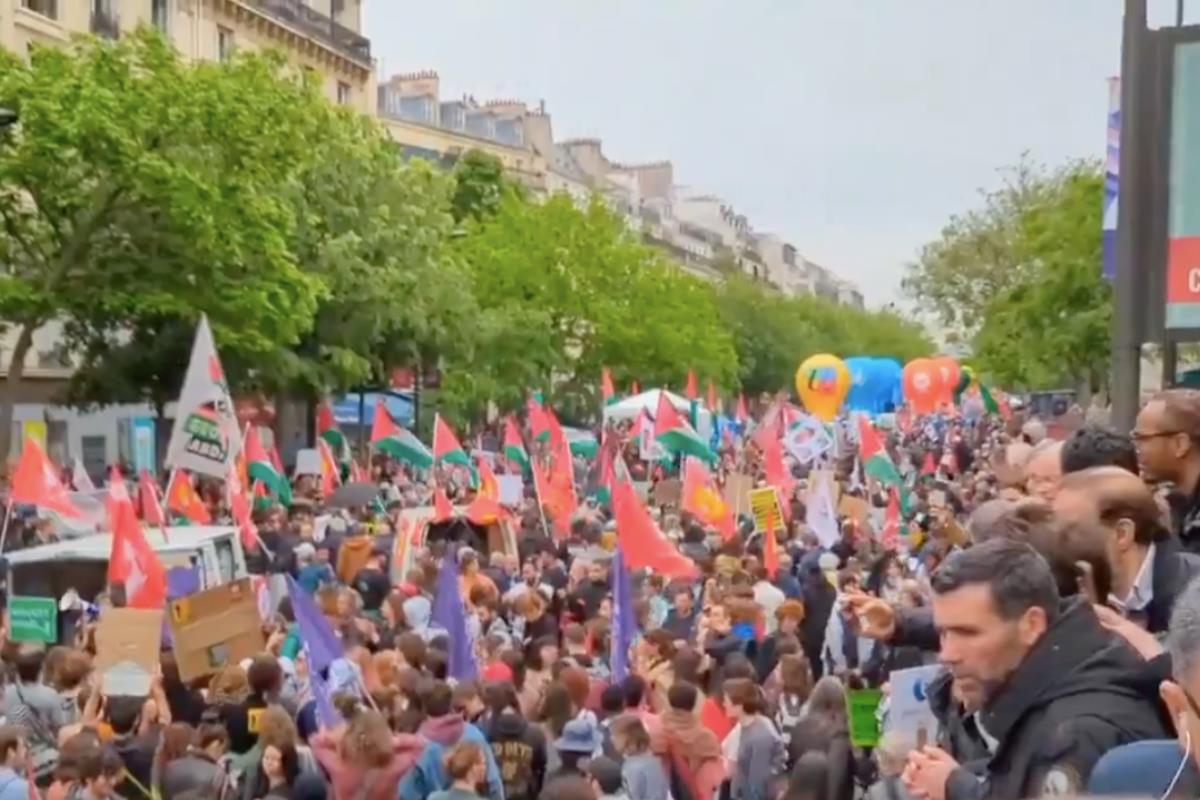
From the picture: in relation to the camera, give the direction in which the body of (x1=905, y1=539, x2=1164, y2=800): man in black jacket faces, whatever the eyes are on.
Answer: to the viewer's left

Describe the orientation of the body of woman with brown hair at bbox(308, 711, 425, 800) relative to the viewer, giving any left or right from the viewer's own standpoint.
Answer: facing away from the viewer

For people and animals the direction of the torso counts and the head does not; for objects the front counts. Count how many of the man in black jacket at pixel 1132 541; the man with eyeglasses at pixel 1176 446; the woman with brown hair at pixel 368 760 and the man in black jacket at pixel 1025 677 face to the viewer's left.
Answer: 3

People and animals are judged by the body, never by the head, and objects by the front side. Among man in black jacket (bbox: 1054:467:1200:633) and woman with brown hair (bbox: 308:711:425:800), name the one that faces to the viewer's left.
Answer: the man in black jacket

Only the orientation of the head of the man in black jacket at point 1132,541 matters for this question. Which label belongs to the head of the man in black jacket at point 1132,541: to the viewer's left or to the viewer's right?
to the viewer's left

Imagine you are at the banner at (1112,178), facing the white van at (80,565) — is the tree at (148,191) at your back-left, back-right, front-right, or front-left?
front-right

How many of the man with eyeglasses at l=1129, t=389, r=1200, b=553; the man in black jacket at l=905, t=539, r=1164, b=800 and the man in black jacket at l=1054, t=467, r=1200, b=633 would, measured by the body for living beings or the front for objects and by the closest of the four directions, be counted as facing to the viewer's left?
3

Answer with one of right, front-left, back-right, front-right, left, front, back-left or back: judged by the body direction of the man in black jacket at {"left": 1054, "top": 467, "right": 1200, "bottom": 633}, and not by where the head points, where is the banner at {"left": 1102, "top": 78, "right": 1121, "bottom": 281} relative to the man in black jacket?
right

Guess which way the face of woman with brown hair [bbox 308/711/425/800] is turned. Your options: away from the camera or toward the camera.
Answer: away from the camera

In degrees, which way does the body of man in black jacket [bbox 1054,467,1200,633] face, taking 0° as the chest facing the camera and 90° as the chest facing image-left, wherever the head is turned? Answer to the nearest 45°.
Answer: approximately 90°

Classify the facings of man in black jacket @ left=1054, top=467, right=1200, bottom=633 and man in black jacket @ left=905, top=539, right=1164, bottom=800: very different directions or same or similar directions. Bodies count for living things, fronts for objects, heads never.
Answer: same or similar directions

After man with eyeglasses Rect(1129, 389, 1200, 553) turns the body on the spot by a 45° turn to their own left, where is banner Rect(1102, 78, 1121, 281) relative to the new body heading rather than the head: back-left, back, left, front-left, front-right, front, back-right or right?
back-right

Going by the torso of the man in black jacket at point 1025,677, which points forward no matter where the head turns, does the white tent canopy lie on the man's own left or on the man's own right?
on the man's own right
